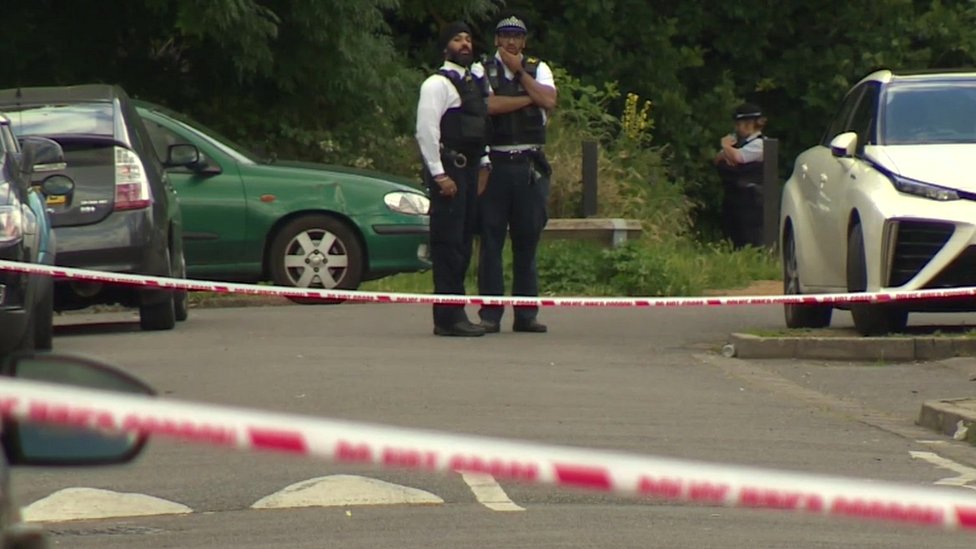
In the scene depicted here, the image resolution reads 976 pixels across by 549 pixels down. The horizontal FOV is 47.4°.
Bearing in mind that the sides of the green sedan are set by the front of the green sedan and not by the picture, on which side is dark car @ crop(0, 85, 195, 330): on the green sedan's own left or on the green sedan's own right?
on the green sedan's own right

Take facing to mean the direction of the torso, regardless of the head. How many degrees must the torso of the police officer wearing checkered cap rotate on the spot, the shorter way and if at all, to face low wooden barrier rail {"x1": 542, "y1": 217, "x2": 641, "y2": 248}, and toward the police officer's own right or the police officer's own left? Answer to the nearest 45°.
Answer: approximately 180°

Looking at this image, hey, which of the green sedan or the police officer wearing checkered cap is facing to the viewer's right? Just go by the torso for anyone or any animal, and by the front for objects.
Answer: the green sedan

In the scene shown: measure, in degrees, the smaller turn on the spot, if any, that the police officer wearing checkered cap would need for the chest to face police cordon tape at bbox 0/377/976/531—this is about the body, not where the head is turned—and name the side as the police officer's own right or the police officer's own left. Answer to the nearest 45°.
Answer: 0° — they already face it

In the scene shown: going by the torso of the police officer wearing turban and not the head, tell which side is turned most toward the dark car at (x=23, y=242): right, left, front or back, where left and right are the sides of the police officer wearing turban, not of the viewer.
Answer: right

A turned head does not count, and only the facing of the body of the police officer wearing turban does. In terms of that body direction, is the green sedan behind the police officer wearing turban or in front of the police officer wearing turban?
behind

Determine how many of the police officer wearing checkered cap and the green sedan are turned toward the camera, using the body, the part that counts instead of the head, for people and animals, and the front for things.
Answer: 1

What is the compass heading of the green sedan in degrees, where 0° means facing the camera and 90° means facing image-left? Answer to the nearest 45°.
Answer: approximately 270°

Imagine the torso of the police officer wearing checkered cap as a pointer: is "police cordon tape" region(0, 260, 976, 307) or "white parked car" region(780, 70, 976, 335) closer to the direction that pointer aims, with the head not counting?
the police cordon tape

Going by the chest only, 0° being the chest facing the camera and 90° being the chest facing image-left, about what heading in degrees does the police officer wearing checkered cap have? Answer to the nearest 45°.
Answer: approximately 0°

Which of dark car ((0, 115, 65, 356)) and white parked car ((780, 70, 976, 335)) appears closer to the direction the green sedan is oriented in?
the white parked car
